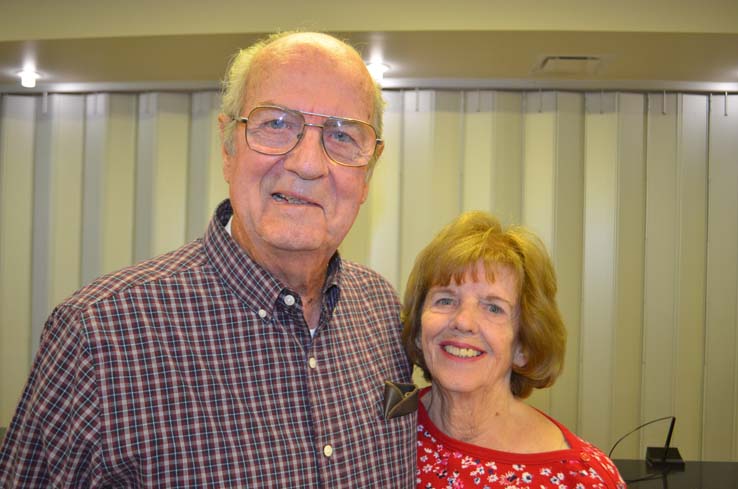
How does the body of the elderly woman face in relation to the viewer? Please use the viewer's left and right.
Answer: facing the viewer and to the left of the viewer

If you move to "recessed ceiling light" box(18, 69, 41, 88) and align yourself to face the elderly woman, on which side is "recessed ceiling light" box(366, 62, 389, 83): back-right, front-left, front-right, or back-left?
front-left

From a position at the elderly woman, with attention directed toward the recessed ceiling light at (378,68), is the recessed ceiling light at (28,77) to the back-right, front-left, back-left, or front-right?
front-left

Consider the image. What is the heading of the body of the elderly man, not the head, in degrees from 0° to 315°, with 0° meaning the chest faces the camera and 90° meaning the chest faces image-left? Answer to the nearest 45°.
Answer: approximately 315°

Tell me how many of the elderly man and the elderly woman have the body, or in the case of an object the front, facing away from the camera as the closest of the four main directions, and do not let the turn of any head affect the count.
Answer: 0

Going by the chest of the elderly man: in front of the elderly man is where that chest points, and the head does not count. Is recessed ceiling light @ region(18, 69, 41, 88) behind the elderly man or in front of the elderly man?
behind

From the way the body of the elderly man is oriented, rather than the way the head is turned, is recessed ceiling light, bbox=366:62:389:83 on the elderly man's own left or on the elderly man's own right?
on the elderly man's own left

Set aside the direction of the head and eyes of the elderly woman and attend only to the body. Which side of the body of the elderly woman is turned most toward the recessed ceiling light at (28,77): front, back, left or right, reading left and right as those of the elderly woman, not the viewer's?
right
